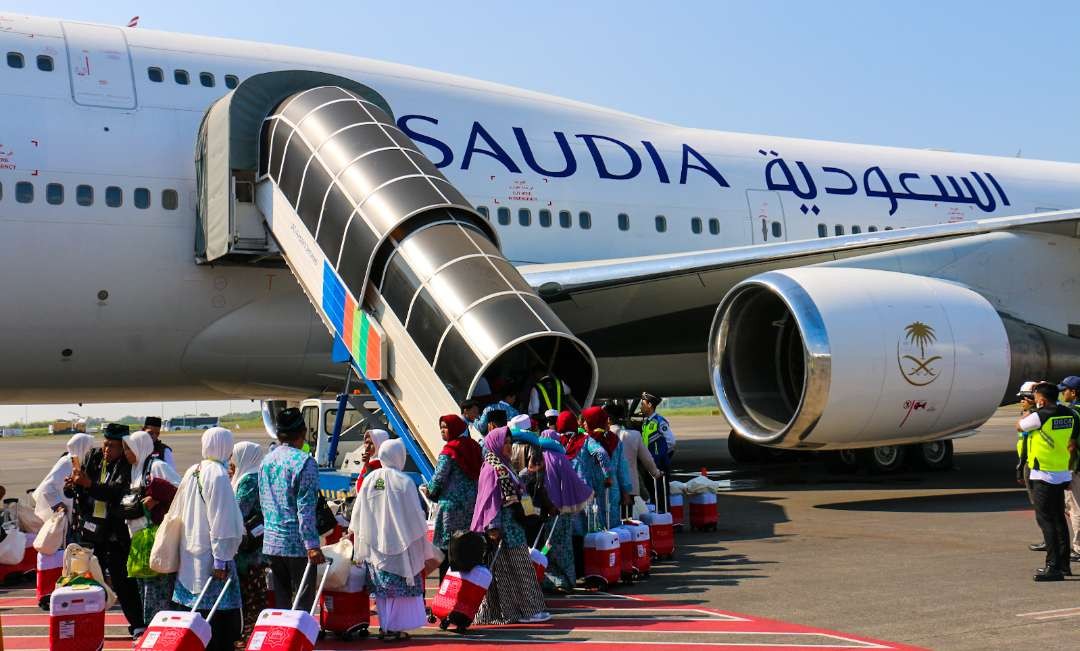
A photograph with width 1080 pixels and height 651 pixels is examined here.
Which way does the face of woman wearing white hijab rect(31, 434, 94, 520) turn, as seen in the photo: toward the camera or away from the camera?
away from the camera

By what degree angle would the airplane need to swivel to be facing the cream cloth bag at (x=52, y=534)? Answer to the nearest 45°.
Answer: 0° — it already faces it

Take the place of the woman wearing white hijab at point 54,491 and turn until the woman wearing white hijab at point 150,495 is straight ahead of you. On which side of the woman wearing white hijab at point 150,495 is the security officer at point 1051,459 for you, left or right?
left
